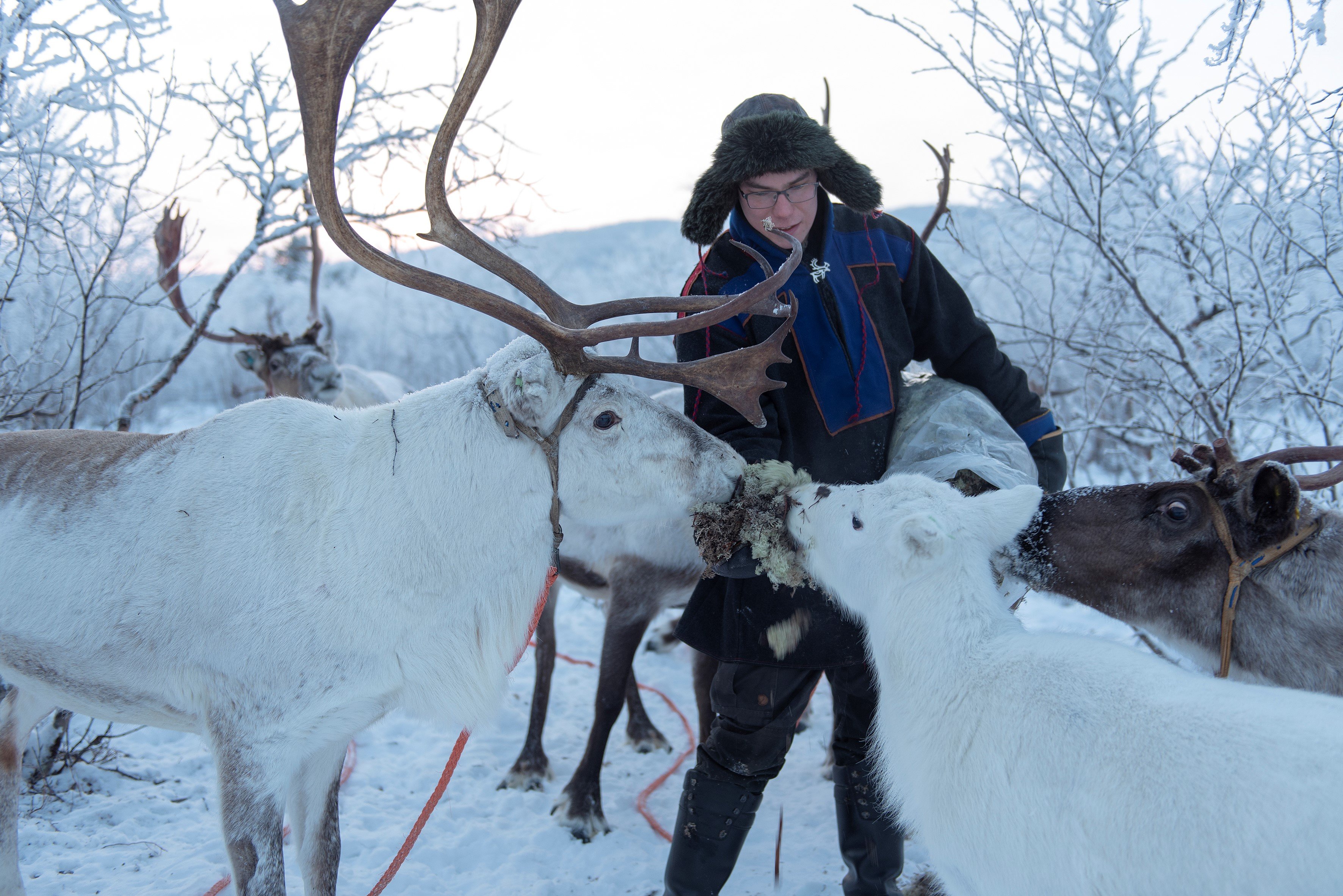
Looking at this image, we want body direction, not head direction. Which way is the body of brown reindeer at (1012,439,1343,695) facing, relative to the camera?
to the viewer's left

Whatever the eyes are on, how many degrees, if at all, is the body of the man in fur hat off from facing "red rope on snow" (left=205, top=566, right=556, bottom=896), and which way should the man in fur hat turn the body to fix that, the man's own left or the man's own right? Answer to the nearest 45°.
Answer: approximately 45° to the man's own right

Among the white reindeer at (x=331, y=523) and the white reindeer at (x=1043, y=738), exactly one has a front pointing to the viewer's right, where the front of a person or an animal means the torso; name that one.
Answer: the white reindeer at (x=331, y=523)

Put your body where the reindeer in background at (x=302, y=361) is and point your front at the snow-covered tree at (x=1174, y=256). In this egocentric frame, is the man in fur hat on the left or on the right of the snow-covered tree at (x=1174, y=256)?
right

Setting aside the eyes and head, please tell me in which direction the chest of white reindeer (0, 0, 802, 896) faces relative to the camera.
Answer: to the viewer's right

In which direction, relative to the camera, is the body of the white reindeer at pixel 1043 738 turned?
to the viewer's left

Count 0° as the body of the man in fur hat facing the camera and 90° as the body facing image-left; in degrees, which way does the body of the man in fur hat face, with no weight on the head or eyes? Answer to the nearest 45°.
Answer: approximately 0°

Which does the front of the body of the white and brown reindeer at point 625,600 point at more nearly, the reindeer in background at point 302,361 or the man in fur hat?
the man in fur hat

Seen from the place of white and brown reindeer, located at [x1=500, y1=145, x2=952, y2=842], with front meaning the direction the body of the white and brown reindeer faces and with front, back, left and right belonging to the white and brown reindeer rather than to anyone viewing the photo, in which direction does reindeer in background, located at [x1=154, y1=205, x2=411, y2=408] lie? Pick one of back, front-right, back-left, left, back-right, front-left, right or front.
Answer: back
